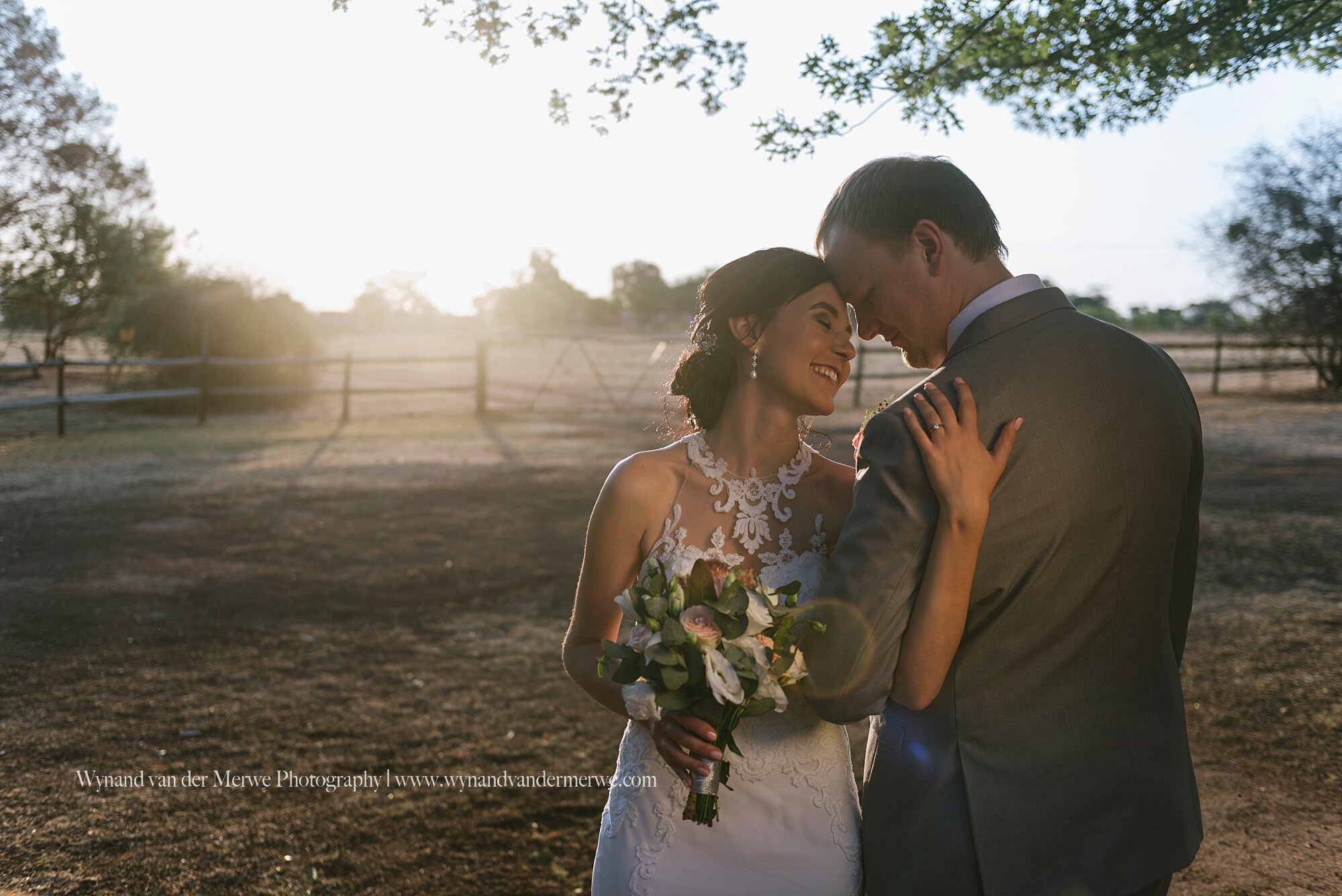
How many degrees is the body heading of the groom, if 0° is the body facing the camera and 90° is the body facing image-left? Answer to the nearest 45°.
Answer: approximately 135°

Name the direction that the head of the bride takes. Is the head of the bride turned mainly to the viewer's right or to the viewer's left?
to the viewer's right

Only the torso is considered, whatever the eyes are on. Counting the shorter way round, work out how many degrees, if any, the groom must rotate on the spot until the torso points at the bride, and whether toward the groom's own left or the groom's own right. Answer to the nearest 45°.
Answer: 0° — they already face them
